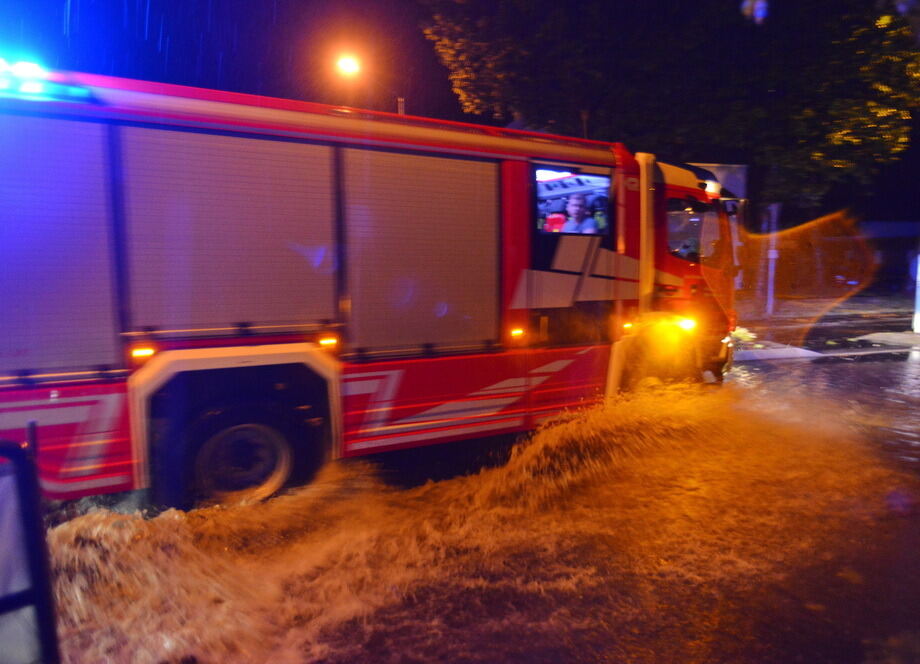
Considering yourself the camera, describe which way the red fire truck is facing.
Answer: facing away from the viewer and to the right of the viewer

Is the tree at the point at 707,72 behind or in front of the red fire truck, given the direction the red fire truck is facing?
in front
